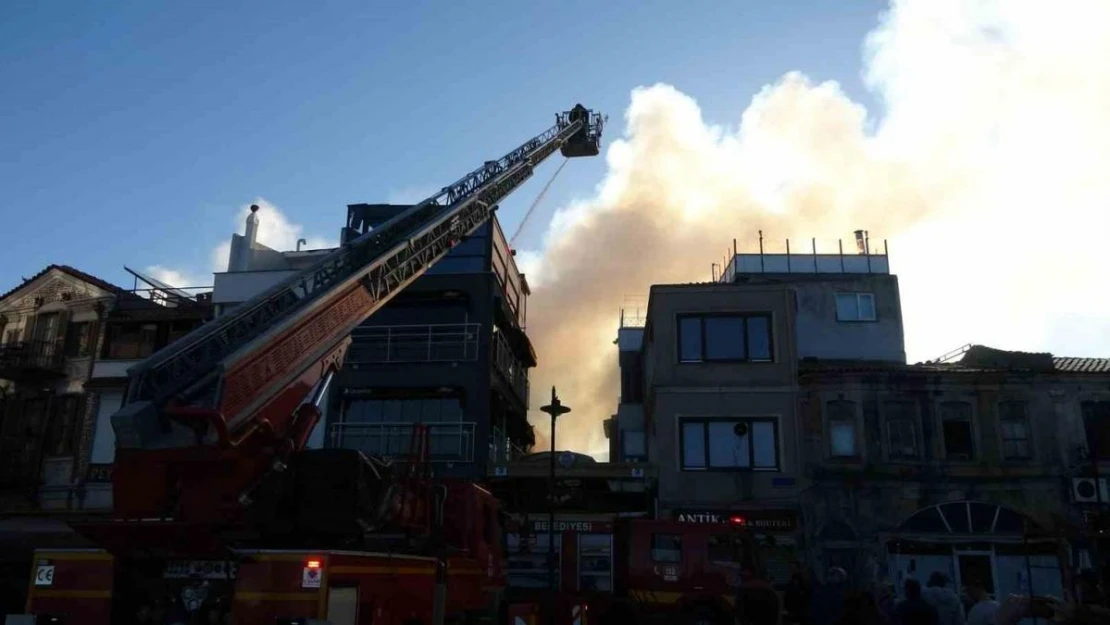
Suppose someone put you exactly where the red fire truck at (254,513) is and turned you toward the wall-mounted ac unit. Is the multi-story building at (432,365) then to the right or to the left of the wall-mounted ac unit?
left

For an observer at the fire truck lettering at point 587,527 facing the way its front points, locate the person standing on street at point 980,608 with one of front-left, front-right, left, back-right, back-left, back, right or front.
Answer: front-left

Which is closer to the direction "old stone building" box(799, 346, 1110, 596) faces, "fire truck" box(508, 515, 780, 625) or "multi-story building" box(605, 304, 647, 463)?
the fire truck

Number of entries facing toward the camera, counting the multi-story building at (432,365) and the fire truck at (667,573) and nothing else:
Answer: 1

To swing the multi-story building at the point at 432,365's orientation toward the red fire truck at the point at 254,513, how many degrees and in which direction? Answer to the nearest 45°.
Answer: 0° — it already faces it

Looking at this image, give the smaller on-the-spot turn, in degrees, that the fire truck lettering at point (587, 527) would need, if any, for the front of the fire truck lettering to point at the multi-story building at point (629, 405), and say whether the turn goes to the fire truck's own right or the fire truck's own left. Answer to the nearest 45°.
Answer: approximately 180°

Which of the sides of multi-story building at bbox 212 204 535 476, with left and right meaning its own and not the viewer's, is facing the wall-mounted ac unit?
left
